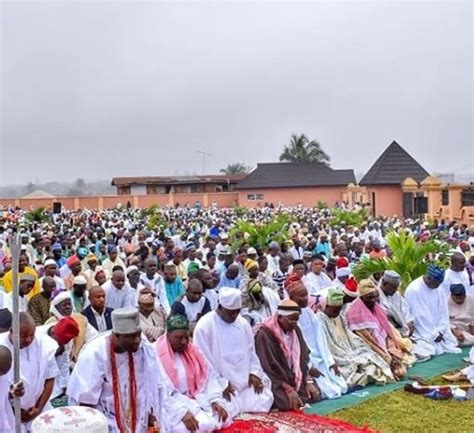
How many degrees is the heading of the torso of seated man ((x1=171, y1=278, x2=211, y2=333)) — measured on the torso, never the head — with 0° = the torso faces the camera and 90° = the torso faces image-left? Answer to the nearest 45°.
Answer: approximately 0°

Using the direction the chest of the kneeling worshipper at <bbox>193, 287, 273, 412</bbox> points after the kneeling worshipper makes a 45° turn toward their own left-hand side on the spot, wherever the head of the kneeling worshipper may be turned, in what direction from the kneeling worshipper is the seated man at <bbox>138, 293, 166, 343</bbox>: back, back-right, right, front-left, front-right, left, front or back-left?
back-left

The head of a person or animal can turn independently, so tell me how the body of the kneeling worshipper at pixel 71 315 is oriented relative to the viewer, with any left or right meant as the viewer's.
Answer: facing the viewer and to the right of the viewer

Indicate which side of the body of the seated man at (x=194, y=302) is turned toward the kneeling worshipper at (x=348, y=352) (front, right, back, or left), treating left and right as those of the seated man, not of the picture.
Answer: left

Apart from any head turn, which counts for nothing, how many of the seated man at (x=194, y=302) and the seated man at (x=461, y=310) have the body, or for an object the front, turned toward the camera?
2

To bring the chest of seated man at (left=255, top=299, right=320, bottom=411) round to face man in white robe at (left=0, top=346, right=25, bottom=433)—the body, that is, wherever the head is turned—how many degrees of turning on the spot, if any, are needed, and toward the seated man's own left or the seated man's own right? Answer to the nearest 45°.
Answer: approximately 90° to the seated man's own right

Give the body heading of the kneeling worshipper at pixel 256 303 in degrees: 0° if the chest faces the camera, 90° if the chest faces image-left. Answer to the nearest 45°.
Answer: approximately 315°

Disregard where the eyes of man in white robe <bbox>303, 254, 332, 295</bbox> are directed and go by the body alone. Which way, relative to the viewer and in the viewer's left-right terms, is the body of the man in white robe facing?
facing the viewer

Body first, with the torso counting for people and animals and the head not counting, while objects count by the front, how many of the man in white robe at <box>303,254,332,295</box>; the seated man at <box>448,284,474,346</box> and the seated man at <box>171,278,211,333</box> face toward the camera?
3

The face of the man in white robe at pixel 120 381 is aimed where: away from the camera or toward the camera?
toward the camera

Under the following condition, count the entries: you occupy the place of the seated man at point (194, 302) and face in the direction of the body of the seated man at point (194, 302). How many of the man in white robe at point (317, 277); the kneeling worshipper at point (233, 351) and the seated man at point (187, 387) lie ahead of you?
2

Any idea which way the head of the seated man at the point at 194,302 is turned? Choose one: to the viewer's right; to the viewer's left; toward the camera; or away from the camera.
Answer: toward the camera

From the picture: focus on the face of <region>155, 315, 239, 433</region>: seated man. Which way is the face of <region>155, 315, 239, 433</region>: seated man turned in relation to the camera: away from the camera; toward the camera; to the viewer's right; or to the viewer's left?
toward the camera

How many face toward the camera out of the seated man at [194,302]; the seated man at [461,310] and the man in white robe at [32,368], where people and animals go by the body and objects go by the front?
3

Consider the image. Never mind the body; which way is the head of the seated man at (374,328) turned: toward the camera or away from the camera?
toward the camera

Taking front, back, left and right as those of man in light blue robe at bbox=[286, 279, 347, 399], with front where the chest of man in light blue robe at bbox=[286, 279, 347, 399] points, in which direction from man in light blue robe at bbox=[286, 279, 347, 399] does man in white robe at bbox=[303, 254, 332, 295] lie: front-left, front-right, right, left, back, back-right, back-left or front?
back-left
